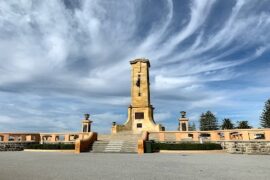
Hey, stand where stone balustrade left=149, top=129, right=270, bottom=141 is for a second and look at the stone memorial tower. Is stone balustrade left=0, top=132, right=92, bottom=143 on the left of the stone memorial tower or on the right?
left

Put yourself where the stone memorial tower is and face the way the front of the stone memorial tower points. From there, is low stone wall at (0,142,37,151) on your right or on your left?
on your right

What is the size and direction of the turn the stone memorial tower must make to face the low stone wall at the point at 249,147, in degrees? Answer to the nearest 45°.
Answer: approximately 45° to its left

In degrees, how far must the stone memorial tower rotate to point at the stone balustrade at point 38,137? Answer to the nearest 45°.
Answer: approximately 45° to its right

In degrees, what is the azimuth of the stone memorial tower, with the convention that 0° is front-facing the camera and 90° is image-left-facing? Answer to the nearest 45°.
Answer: approximately 0°

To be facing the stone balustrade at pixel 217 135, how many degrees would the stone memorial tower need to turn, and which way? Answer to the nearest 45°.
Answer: approximately 45° to its left

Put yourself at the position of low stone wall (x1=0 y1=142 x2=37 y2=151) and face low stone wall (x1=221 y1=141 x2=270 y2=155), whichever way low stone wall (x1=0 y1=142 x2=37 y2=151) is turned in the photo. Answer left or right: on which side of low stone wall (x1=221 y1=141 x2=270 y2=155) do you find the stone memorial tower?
left
